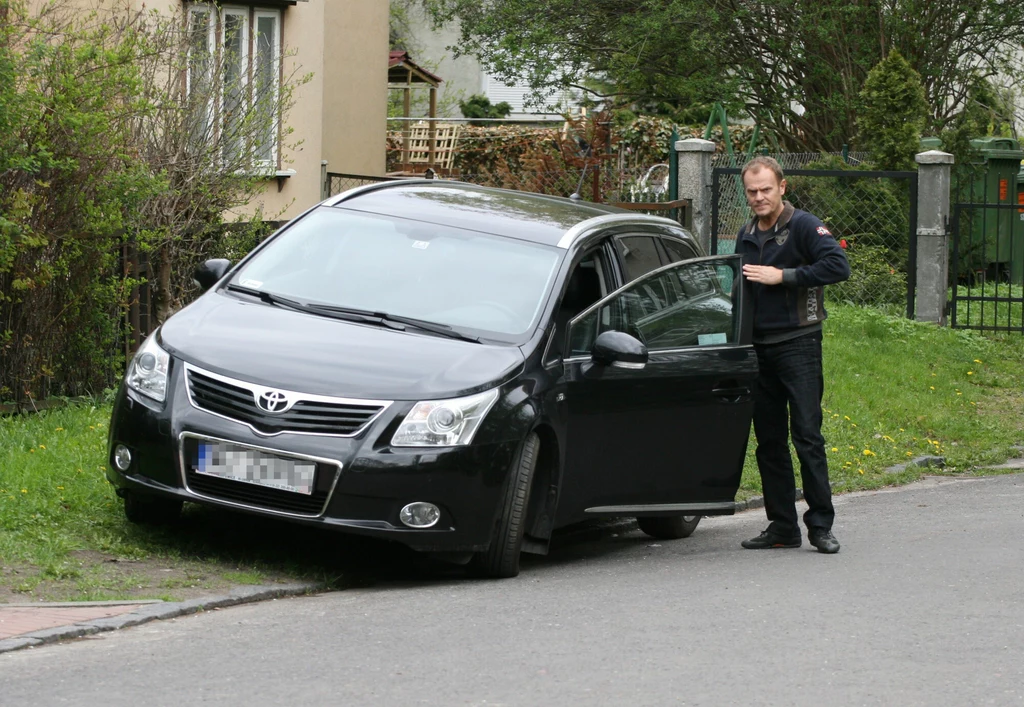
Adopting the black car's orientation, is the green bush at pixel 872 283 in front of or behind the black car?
behind

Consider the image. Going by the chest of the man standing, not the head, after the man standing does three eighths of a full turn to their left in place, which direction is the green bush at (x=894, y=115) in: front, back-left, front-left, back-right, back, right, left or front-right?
left

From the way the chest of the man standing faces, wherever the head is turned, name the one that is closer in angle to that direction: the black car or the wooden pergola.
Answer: the black car

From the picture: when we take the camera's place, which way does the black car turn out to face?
facing the viewer and to the left of the viewer

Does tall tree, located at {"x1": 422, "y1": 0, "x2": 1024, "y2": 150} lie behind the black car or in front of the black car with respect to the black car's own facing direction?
behind

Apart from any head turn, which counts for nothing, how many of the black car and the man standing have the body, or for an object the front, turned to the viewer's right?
0

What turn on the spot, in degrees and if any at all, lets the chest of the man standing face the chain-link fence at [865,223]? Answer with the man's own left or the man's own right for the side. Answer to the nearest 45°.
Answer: approximately 135° to the man's own right
